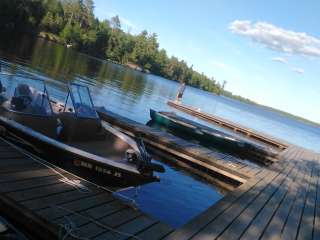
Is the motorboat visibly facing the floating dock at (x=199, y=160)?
no

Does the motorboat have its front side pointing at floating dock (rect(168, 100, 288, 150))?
no

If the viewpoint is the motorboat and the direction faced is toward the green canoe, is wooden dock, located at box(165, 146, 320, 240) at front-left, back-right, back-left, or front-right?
front-right
